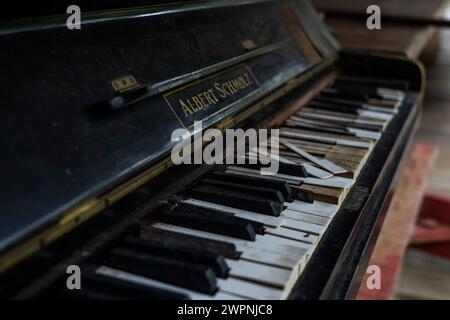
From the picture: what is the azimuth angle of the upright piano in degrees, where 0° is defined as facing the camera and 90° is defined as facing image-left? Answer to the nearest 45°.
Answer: approximately 315°
